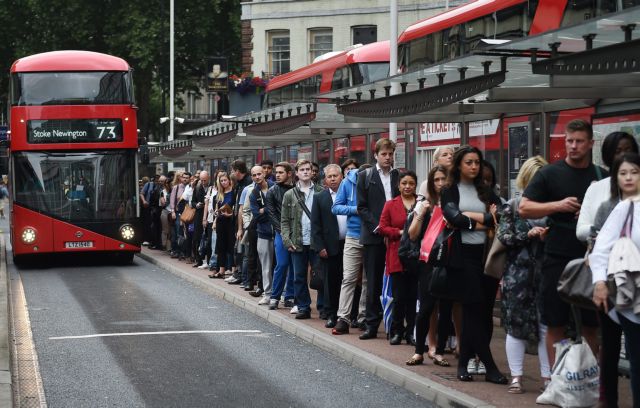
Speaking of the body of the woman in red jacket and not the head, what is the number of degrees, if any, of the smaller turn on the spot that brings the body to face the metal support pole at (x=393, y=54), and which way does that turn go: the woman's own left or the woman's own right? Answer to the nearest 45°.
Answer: approximately 180°

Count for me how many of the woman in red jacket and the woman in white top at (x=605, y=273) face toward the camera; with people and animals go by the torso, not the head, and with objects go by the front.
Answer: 2

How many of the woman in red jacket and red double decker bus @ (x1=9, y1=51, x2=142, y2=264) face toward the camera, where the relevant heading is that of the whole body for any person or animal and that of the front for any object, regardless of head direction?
2

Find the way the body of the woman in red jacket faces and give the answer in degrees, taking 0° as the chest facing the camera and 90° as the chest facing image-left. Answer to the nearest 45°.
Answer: approximately 0°

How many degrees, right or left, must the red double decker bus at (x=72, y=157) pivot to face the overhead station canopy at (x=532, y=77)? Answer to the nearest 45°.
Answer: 0° — it already faces it

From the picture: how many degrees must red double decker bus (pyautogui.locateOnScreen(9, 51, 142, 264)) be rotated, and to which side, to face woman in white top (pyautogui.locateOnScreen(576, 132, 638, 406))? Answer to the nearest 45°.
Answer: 0° — it already faces them

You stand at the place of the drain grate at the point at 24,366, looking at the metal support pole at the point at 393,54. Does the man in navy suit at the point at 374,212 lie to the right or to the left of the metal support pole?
right
